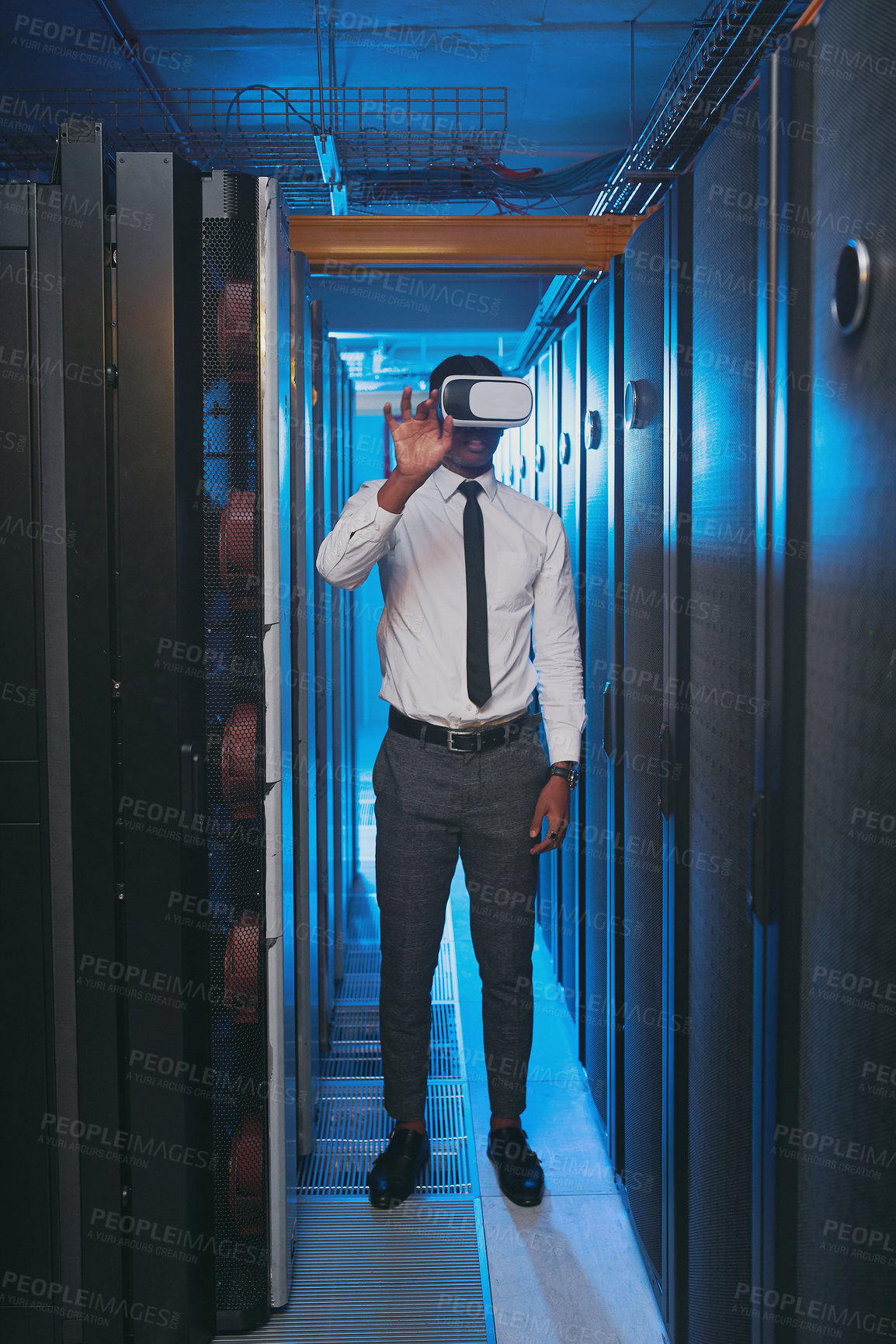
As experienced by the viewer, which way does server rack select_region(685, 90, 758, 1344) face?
facing to the left of the viewer

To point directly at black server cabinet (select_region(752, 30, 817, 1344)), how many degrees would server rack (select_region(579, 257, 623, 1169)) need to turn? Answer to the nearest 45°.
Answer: approximately 90° to its left

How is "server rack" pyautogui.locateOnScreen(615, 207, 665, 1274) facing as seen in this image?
to the viewer's left

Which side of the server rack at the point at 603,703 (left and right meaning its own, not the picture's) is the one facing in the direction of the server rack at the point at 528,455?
right

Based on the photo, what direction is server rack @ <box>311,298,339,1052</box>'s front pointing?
to the viewer's right

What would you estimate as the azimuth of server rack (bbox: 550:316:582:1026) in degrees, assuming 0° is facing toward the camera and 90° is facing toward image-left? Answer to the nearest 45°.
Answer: approximately 90°

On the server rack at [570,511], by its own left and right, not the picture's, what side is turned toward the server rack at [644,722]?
left
